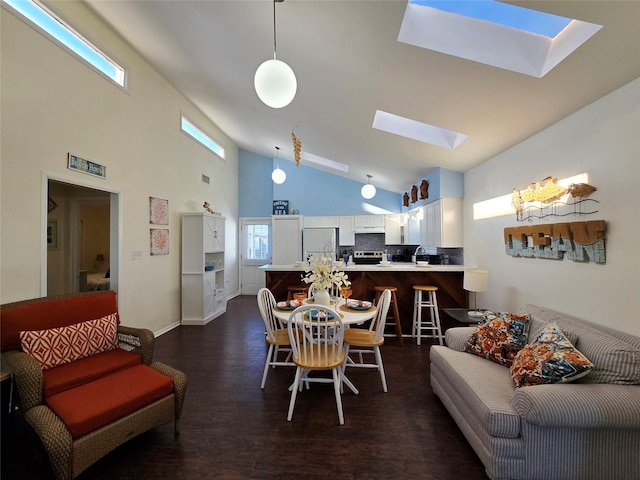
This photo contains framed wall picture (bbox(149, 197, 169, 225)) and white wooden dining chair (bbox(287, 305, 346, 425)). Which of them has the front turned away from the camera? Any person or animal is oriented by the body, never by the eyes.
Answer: the white wooden dining chair

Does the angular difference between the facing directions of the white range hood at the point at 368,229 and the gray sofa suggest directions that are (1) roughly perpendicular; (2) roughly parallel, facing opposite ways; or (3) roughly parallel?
roughly perpendicular

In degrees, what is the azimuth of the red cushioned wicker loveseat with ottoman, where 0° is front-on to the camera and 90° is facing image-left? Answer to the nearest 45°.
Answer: approximately 315°

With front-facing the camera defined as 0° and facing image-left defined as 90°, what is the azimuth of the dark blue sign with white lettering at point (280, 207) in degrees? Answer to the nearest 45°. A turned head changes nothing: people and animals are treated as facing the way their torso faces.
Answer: approximately 0°

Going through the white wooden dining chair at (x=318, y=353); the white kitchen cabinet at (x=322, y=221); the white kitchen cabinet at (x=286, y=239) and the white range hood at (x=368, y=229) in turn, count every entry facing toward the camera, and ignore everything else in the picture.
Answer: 3

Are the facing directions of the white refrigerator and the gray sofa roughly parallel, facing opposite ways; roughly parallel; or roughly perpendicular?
roughly perpendicular

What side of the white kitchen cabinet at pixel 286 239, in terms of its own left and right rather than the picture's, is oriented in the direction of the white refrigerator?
left

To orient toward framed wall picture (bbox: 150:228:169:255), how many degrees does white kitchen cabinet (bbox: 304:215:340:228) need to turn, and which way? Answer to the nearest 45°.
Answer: approximately 45° to its right

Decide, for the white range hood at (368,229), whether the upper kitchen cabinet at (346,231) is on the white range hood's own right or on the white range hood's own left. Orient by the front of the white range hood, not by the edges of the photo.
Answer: on the white range hood's own right

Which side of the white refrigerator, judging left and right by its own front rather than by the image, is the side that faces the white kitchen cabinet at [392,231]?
left

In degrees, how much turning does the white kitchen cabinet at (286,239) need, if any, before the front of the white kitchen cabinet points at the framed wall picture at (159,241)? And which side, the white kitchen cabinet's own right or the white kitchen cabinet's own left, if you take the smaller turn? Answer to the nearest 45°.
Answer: approximately 45° to the white kitchen cabinet's own right
